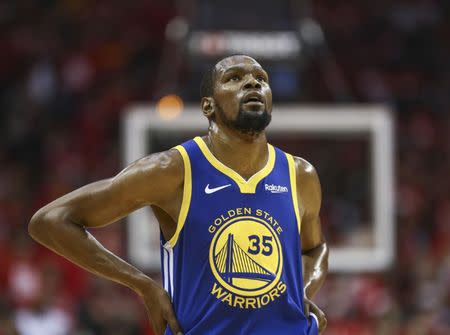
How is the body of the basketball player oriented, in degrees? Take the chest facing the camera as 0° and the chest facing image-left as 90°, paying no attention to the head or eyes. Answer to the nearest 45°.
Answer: approximately 315°

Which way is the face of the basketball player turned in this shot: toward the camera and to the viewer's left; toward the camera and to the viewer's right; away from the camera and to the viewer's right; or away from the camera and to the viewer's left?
toward the camera and to the viewer's right
